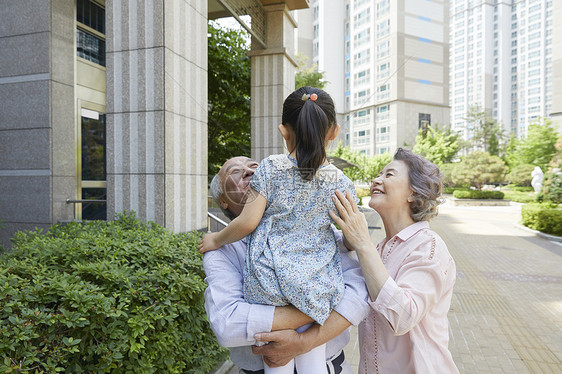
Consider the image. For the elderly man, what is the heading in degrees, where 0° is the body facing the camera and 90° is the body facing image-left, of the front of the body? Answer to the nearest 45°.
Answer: approximately 0°

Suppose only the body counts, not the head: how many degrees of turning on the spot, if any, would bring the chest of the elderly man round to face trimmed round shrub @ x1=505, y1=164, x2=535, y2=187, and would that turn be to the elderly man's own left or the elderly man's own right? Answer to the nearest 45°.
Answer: approximately 135° to the elderly man's own left

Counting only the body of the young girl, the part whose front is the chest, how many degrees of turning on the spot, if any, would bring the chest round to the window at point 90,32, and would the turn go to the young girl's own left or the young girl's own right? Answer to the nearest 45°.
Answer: approximately 45° to the young girl's own left

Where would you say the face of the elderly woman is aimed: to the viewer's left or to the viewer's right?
to the viewer's left

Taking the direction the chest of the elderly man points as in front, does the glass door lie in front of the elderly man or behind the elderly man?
behind

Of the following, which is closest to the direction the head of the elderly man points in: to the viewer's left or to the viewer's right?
to the viewer's right

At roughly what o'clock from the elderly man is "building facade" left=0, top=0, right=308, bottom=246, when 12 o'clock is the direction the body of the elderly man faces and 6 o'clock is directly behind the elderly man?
The building facade is roughly at 5 o'clock from the elderly man.

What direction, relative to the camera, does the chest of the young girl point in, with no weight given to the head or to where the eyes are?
away from the camera

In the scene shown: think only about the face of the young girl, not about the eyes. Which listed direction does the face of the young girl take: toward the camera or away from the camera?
away from the camera

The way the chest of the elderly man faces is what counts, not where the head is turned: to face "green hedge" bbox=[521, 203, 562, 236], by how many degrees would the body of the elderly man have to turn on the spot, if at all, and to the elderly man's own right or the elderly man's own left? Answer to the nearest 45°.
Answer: approximately 135° to the elderly man's own left

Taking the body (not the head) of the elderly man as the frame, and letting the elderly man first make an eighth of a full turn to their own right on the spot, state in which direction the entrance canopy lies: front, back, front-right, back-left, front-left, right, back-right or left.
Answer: back-right
